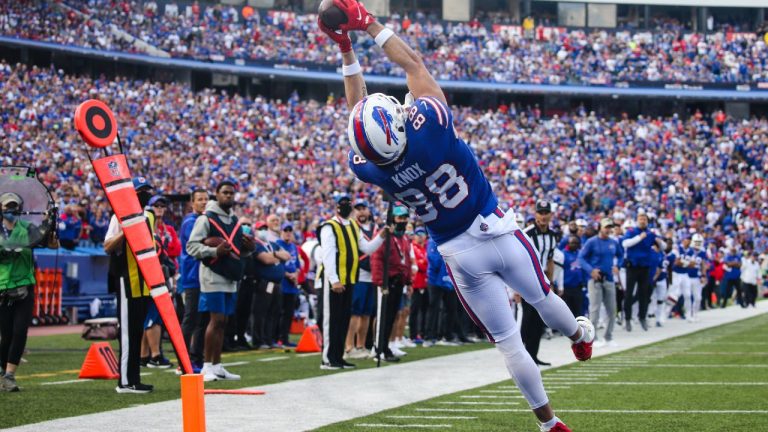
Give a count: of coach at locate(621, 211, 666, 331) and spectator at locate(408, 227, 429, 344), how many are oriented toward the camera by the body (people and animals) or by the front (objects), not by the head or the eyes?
2

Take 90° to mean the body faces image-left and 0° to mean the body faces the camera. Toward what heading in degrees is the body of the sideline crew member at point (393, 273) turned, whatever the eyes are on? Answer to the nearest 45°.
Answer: approximately 315°

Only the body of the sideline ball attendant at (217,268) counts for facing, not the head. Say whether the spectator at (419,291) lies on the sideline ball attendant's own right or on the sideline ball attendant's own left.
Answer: on the sideline ball attendant's own left

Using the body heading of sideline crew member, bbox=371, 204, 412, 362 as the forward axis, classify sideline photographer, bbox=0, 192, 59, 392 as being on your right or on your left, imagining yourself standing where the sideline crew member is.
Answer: on your right

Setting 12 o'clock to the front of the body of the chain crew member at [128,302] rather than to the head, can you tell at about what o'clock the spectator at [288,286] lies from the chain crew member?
The spectator is roughly at 8 o'clock from the chain crew member.

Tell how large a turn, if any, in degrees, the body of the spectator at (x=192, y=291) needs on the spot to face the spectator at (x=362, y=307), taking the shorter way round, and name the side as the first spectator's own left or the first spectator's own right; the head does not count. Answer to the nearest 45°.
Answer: approximately 90° to the first spectator's own left

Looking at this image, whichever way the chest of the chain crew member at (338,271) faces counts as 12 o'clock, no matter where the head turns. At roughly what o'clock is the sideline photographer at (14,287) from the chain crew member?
The sideline photographer is roughly at 3 o'clock from the chain crew member.

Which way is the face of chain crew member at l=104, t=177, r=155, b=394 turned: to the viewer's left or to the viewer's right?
to the viewer's right
